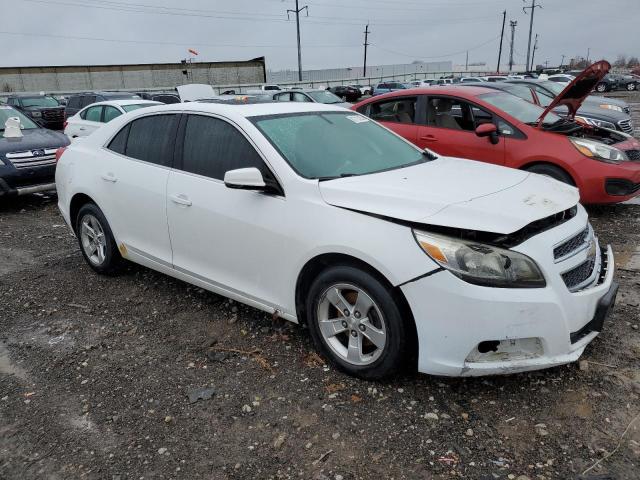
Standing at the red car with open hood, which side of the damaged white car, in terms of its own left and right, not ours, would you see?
left

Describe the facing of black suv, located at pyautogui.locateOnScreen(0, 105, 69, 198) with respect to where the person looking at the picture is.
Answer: facing the viewer and to the right of the viewer

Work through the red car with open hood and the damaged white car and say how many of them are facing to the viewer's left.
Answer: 0

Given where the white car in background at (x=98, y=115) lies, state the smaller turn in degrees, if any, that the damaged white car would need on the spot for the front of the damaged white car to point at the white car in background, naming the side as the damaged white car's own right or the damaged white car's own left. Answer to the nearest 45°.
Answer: approximately 180°

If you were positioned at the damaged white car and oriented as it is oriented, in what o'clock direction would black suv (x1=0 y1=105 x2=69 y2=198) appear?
The black suv is roughly at 6 o'clock from the damaged white car.

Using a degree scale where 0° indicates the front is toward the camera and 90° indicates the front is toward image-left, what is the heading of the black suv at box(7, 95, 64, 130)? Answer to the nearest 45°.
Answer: approximately 315°

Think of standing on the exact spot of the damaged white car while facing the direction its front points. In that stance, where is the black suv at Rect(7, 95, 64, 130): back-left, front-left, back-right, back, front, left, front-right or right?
back

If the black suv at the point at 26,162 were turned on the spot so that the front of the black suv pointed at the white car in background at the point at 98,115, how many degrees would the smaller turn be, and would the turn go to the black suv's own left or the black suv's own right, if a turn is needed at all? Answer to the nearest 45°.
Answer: approximately 90° to the black suv's own left

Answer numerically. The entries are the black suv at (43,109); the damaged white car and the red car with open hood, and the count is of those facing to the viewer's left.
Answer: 0

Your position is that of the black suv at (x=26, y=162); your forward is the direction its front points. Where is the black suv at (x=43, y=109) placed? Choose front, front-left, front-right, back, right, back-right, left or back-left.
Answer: back-left

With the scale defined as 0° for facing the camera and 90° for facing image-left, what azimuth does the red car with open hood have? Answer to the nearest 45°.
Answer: approximately 315°

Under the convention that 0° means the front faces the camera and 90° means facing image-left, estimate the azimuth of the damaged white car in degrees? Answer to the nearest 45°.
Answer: approximately 315°
